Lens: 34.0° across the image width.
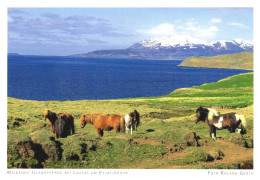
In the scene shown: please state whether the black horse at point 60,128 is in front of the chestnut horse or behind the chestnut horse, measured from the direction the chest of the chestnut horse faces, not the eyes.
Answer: in front

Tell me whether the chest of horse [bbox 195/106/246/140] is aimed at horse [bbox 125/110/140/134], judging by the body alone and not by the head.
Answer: yes

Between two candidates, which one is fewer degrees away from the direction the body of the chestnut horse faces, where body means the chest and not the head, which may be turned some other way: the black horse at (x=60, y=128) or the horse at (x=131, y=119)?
the black horse

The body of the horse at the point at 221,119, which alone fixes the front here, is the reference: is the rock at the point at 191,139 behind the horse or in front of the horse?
in front

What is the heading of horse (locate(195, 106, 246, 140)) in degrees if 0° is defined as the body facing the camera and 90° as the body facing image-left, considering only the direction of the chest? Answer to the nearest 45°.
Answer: approximately 90°

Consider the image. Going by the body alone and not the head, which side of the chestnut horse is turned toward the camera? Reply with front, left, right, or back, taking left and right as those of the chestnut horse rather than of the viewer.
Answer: left
